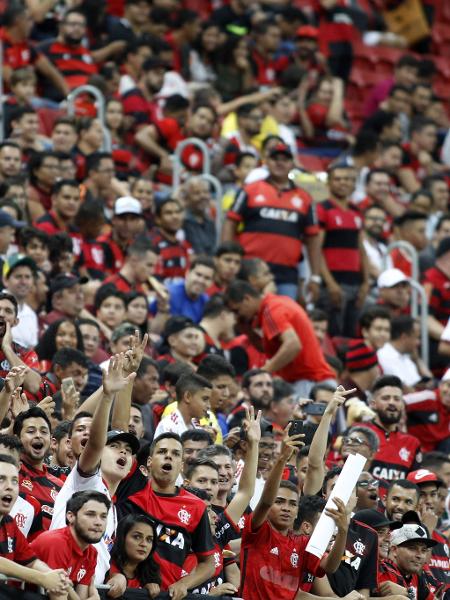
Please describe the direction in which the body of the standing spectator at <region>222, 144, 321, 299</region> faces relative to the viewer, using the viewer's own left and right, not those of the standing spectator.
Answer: facing the viewer

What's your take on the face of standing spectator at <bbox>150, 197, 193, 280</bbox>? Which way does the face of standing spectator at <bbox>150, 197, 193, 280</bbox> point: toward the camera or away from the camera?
toward the camera

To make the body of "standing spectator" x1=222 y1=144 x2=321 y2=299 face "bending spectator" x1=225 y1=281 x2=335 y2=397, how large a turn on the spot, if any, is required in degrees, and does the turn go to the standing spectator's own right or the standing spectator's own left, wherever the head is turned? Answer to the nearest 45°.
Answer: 0° — they already face them

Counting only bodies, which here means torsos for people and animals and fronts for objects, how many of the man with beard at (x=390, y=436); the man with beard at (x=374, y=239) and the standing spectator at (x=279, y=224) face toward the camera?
3

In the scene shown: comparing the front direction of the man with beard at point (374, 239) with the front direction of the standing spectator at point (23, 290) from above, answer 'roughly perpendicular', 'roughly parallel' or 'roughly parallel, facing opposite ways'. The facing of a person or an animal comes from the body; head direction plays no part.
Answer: roughly parallel

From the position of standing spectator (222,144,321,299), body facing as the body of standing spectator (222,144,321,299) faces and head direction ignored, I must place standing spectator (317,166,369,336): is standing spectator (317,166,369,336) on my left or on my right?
on my left

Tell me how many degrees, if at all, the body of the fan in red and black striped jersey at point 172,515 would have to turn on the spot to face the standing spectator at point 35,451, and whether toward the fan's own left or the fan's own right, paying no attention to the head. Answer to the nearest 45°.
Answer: approximately 90° to the fan's own right

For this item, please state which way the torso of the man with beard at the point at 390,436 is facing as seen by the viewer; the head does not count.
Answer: toward the camera

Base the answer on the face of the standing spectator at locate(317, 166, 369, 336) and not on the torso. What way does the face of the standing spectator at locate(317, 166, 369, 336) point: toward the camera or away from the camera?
toward the camera

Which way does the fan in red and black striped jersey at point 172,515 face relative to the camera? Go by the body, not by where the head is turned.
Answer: toward the camera

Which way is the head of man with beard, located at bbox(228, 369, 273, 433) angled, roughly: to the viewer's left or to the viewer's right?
to the viewer's right

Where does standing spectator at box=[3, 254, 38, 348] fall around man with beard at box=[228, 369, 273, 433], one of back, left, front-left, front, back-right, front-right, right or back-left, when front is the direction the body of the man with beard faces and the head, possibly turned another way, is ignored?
back-right

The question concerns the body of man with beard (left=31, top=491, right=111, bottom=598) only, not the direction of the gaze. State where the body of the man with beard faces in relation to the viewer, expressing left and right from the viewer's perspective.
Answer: facing the viewer and to the right of the viewer
